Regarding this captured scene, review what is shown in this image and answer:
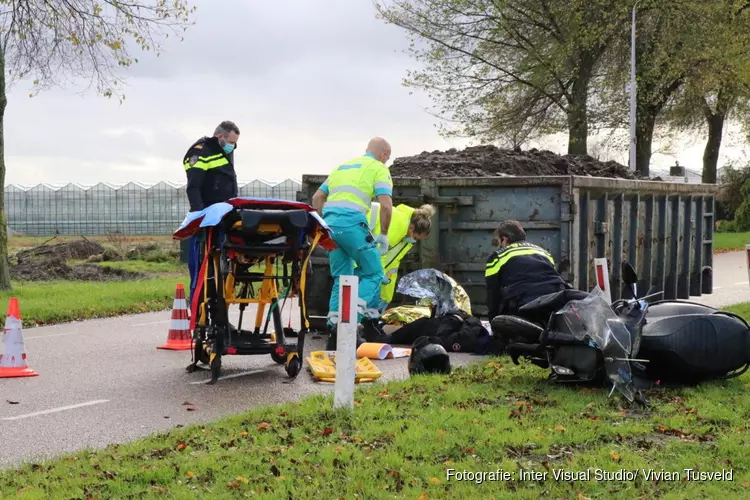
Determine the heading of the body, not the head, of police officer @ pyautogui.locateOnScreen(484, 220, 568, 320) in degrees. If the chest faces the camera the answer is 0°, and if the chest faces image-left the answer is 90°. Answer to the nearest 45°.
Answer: approximately 135°

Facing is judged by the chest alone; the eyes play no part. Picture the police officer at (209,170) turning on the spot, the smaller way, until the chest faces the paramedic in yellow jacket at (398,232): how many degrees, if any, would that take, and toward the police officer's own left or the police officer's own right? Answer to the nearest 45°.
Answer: approximately 45° to the police officer's own left

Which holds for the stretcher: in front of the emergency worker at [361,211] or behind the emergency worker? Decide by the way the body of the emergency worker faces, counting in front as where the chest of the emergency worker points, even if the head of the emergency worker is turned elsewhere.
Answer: behind

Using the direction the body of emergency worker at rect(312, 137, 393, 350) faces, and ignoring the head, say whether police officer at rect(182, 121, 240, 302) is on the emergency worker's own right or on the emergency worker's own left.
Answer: on the emergency worker's own left

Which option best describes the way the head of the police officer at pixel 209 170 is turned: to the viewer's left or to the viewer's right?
to the viewer's right

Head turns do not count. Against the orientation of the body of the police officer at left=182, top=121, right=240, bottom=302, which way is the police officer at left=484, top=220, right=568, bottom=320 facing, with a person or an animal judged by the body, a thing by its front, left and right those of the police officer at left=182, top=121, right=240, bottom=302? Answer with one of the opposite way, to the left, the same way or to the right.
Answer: the opposite way

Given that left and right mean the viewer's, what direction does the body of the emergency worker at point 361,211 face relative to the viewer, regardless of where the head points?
facing away from the viewer and to the right of the viewer

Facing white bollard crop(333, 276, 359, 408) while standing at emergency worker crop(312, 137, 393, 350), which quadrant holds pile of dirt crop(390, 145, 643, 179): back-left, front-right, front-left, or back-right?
back-left
